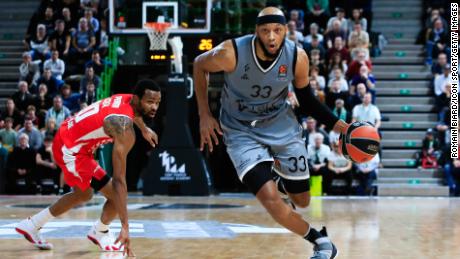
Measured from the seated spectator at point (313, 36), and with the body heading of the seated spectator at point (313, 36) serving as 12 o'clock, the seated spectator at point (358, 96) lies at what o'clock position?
the seated spectator at point (358, 96) is roughly at 11 o'clock from the seated spectator at point (313, 36).

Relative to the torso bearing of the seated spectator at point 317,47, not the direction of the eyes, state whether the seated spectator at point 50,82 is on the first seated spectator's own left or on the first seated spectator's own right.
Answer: on the first seated spectator's own right

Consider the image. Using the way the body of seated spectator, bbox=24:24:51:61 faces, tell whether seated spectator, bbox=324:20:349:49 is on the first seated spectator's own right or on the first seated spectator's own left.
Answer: on the first seated spectator's own left

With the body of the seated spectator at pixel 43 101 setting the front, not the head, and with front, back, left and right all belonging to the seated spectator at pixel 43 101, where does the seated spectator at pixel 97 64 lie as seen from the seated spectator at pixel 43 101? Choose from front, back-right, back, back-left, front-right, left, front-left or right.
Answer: left

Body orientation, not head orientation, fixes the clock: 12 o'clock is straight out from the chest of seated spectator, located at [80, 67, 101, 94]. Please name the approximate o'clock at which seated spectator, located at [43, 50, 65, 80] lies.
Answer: seated spectator, located at [43, 50, 65, 80] is roughly at 5 o'clock from seated spectator, located at [80, 67, 101, 94].

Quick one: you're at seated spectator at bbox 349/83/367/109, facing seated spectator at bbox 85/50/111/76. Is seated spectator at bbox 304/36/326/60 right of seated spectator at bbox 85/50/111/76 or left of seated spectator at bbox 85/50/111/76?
right

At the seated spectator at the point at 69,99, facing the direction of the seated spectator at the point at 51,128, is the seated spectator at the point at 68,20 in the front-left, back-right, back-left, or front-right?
back-right

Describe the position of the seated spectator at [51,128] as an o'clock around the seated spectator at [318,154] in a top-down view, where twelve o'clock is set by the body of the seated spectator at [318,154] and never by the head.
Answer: the seated spectator at [51,128] is roughly at 3 o'clock from the seated spectator at [318,154].

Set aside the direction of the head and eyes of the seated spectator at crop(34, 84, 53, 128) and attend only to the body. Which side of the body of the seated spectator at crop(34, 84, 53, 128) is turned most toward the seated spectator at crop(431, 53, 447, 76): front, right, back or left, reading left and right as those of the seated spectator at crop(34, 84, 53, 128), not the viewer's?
left

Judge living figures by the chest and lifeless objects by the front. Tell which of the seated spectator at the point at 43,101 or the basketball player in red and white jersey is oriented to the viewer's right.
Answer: the basketball player in red and white jersey

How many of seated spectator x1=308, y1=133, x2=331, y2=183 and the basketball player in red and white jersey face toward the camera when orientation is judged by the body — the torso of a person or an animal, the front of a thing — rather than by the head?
1

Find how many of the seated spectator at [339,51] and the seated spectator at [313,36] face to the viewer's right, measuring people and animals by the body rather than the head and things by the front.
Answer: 0
